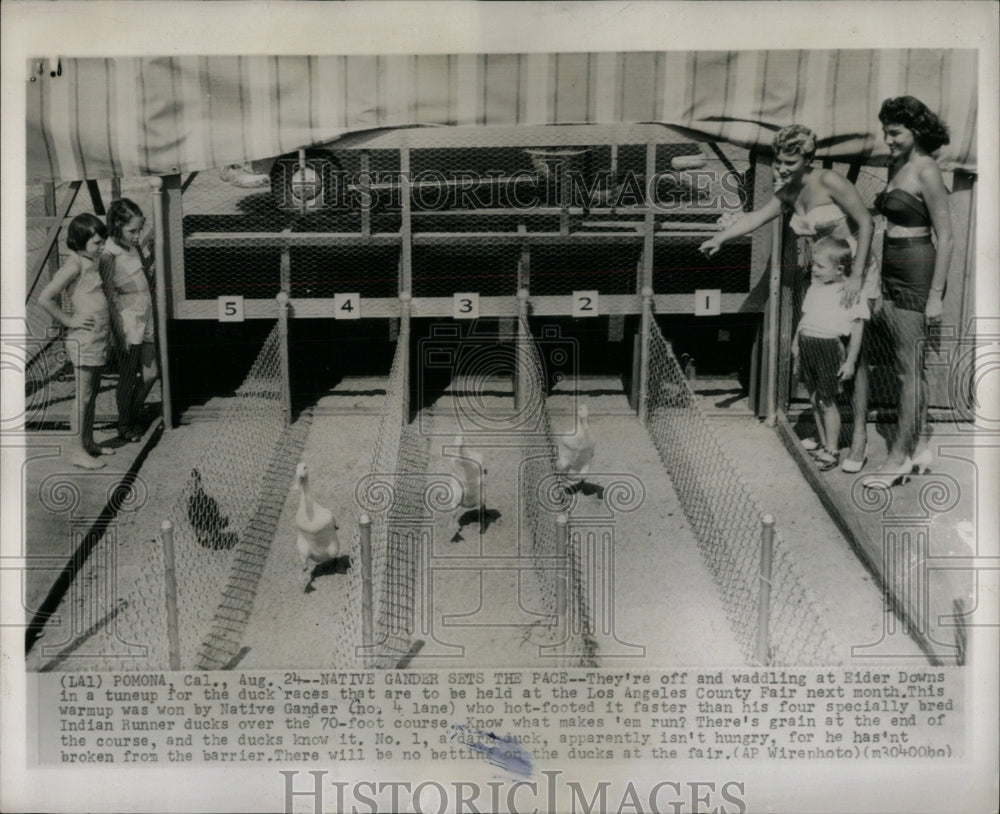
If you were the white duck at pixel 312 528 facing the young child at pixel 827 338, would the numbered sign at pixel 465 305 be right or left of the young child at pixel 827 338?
left

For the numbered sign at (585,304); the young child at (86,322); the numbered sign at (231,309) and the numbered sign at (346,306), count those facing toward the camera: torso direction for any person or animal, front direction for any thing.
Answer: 3

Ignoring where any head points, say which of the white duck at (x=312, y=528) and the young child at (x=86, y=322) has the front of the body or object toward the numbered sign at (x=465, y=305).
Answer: the young child

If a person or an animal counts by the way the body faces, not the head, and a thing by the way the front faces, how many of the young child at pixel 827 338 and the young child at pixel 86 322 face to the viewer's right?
1

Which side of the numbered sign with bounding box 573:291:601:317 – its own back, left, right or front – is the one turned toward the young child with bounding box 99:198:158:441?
right

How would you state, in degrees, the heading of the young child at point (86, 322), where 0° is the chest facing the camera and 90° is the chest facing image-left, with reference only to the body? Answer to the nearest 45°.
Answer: approximately 270°

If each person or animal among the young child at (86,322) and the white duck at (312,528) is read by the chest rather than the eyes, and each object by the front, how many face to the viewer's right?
1

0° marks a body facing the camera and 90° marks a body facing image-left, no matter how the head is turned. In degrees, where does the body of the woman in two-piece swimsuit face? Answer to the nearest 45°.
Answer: approximately 45°
